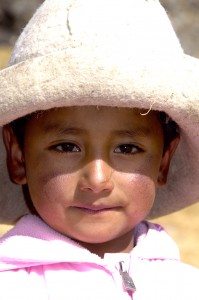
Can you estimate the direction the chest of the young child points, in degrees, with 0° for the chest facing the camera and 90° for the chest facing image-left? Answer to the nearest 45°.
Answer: approximately 0°
